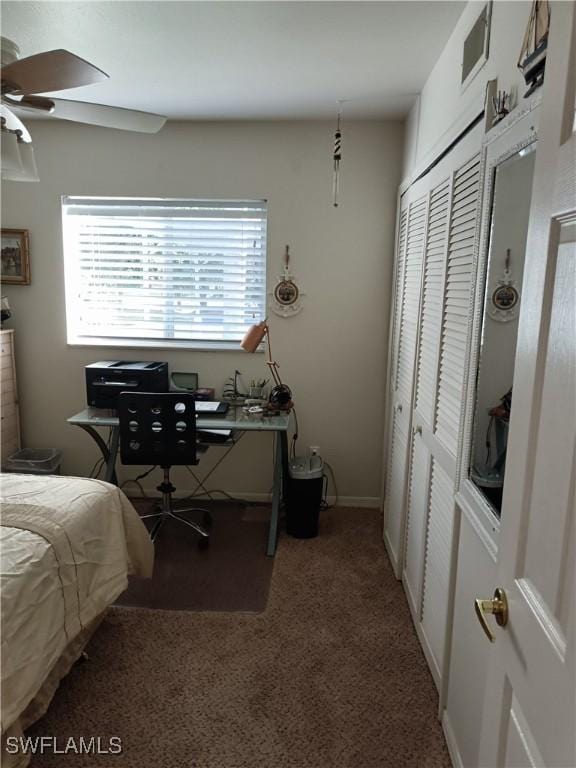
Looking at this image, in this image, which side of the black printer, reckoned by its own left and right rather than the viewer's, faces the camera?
front

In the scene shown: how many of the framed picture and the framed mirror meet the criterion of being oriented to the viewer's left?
1

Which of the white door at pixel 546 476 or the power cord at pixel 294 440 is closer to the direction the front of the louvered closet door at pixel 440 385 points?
the power cord

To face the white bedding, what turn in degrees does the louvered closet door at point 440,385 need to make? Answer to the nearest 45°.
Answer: approximately 45° to its left

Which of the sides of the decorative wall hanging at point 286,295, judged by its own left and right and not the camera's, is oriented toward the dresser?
right

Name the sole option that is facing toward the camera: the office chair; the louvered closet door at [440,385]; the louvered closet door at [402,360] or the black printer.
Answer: the black printer

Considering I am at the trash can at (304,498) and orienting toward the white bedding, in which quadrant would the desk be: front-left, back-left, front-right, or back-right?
front-right

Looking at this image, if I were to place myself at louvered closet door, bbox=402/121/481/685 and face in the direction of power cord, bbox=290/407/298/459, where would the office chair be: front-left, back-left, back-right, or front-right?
front-left

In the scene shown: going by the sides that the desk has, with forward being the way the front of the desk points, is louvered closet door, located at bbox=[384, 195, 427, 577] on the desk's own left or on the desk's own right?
on the desk's own left

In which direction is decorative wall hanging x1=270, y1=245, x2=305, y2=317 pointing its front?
toward the camera

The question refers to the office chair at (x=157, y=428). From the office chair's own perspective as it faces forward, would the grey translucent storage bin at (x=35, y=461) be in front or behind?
in front

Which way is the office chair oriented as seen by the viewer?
away from the camera

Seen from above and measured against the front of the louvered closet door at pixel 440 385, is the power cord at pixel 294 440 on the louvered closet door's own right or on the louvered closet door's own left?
on the louvered closet door's own right

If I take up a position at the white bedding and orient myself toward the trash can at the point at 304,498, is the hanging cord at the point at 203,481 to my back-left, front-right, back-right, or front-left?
front-left

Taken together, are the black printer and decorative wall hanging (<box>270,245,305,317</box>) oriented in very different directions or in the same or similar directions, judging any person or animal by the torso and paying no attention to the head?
same or similar directions

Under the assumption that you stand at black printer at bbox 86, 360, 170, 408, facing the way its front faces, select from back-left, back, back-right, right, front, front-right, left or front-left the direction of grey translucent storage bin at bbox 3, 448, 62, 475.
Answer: back-right

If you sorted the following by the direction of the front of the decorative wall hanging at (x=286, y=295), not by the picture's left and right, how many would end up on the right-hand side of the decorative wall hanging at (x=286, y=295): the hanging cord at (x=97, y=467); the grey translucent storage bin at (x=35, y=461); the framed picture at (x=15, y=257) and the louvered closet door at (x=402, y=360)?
3
